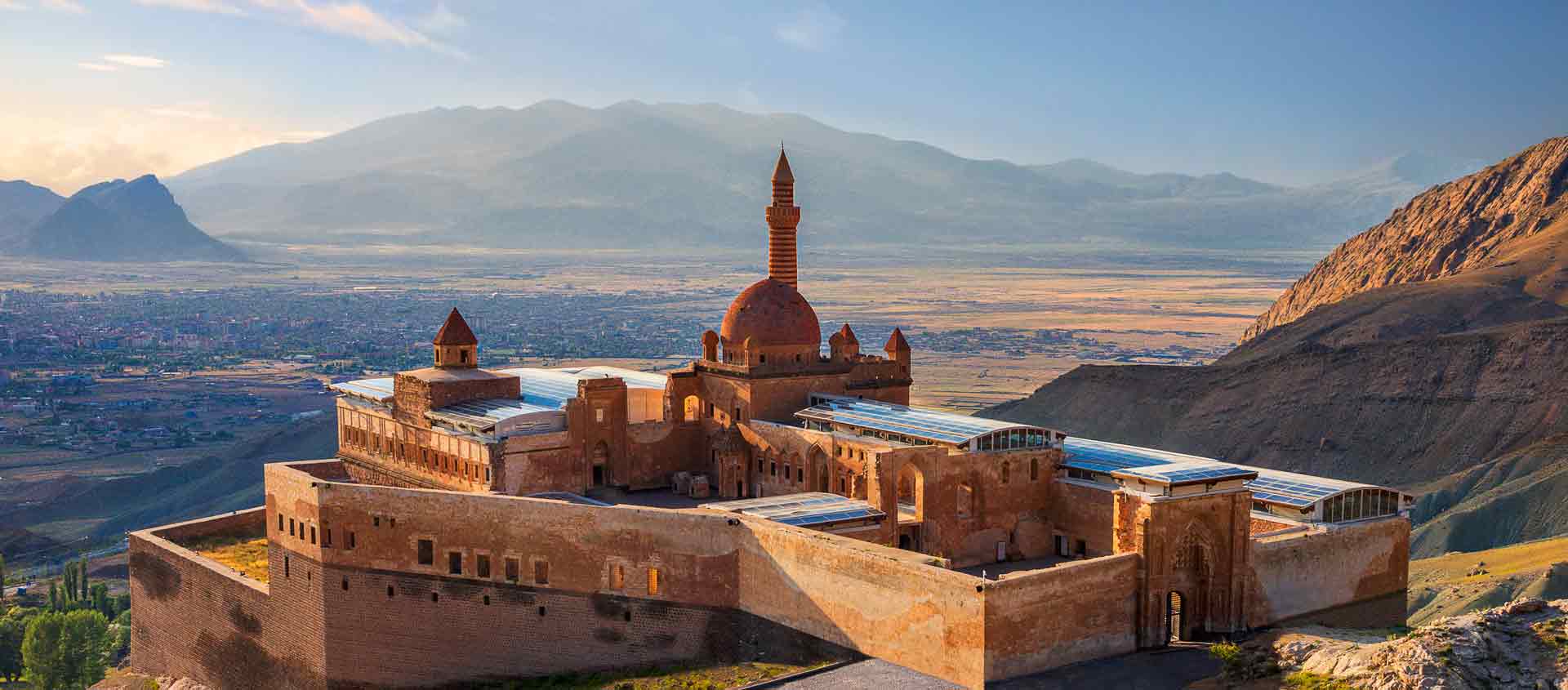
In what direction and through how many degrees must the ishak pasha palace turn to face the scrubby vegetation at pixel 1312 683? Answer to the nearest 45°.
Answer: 0° — it already faces it

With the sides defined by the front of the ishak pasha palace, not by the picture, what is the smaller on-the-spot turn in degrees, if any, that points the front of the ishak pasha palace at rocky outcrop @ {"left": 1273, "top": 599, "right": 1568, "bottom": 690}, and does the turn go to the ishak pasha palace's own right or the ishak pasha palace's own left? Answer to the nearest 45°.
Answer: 0° — it already faces it

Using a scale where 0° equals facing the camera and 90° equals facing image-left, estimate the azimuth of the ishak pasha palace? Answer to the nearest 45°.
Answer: approximately 315°
